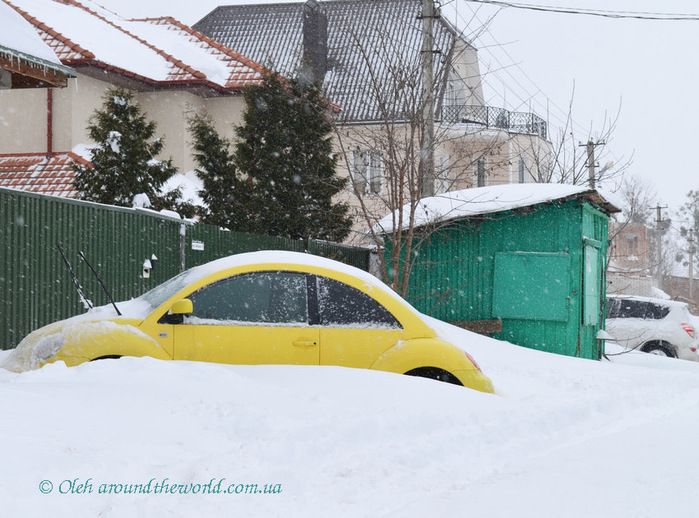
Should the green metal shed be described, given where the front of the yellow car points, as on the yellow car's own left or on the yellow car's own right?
on the yellow car's own right

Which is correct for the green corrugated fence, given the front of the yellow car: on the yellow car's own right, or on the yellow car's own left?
on the yellow car's own right

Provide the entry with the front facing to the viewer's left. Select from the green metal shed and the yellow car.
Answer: the yellow car

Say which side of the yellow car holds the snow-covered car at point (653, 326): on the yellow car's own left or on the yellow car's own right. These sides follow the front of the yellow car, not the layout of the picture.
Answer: on the yellow car's own right

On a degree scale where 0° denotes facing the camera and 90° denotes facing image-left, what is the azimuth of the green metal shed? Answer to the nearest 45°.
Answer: approximately 315°

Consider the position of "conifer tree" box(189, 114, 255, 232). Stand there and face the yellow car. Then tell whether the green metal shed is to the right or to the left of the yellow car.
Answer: left

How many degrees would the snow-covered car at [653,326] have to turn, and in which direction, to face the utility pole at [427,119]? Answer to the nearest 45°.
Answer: approximately 45° to its left

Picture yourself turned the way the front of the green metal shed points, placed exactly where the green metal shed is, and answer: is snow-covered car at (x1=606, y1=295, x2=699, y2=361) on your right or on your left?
on your left

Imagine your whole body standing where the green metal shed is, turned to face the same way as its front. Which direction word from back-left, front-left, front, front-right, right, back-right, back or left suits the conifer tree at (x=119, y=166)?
back-right

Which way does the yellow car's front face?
to the viewer's left
